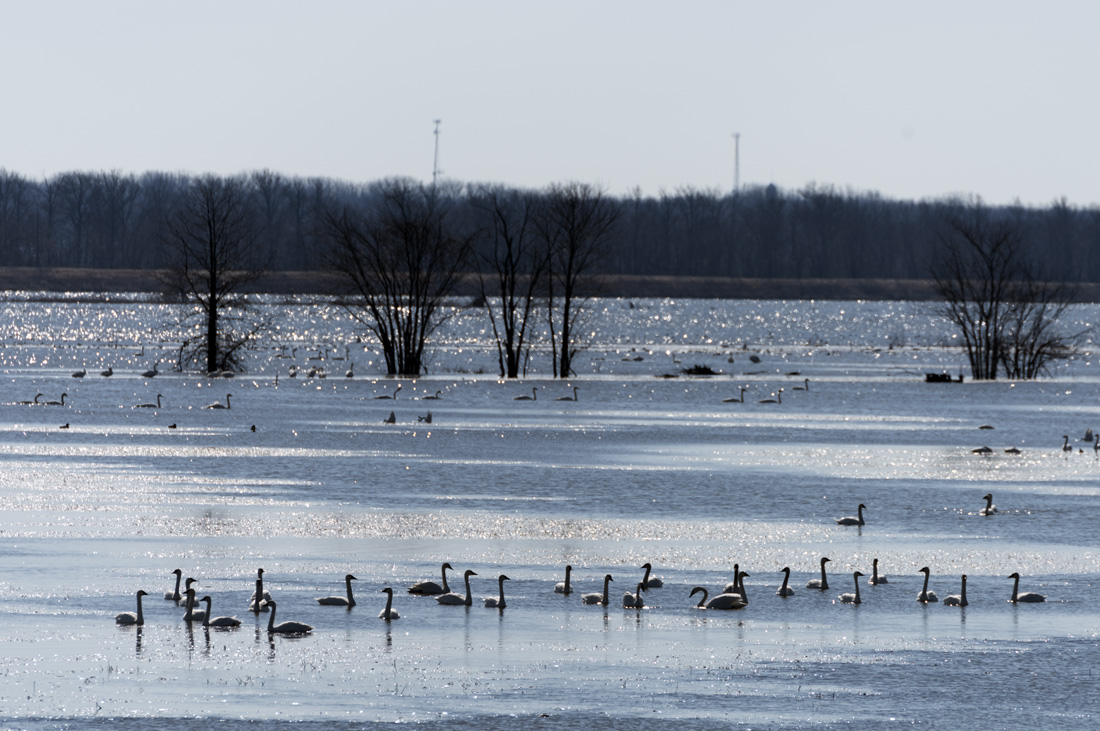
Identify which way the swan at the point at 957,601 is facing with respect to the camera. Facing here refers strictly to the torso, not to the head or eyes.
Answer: to the viewer's right

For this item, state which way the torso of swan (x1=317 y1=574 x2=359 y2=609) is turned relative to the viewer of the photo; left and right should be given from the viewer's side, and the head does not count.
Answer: facing to the right of the viewer

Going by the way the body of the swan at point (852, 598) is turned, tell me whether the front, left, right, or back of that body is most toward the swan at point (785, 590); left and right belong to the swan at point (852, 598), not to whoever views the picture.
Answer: back

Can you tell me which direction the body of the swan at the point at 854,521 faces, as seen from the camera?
to the viewer's right

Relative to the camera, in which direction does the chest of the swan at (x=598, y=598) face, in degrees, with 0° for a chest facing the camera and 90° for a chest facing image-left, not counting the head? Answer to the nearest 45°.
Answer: approximately 270°

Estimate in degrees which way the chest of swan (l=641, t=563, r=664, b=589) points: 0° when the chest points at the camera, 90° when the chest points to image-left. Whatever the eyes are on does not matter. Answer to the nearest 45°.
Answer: approximately 90°

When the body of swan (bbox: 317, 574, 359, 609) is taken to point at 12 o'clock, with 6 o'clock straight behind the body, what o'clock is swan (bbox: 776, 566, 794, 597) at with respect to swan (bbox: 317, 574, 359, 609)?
swan (bbox: 776, 566, 794, 597) is roughly at 12 o'clock from swan (bbox: 317, 574, 359, 609).

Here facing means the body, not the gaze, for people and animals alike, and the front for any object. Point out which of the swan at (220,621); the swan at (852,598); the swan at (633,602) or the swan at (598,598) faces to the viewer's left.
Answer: the swan at (220,621)

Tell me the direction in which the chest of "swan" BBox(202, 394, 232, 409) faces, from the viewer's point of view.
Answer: to the viewer's right

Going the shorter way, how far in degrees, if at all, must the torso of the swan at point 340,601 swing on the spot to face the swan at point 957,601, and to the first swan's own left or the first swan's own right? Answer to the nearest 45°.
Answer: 0° — it already faces it

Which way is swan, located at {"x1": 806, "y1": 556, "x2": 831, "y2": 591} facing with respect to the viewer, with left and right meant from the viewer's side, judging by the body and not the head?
facing to the right of the viewer

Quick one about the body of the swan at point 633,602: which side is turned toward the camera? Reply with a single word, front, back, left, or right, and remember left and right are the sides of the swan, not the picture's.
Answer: right

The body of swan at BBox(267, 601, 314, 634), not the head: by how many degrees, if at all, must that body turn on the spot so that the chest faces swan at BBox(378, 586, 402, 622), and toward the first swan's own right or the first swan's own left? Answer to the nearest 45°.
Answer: approximately 135° to the first swan's own right

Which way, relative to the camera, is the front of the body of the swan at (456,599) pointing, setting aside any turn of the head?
to the viewer's right

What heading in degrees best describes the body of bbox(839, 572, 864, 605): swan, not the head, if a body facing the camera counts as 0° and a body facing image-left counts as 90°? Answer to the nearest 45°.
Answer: approximately 270°
